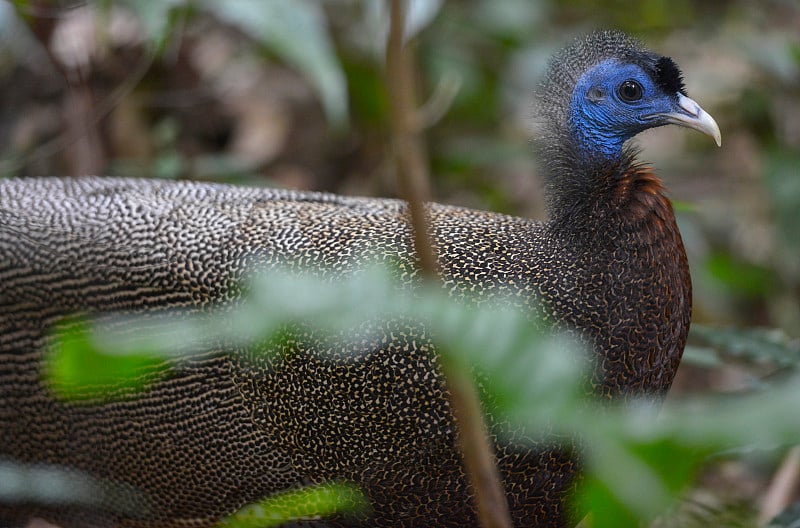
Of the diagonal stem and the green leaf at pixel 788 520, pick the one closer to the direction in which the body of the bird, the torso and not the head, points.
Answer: the green leaf

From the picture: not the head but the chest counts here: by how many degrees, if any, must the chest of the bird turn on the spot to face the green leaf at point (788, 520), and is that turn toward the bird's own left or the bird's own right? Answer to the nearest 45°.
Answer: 0° — it already faces it

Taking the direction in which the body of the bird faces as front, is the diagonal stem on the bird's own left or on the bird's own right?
on the bird's own right

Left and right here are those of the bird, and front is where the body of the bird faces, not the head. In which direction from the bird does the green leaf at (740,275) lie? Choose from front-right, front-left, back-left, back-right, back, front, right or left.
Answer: front-left

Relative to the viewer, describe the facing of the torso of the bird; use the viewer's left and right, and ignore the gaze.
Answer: facing to the right of the viewer

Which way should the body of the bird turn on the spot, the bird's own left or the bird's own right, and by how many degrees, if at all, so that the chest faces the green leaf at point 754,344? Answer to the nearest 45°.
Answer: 0° — it already faces it
